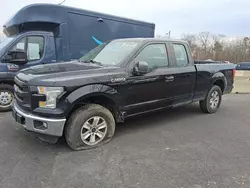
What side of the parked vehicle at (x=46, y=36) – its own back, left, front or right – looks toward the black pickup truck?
left

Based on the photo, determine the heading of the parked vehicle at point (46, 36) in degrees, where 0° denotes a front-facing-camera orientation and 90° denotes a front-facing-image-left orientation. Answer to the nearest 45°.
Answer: approximately 45°

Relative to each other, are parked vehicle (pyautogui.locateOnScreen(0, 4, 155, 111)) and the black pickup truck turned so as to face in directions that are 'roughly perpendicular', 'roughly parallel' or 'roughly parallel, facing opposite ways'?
roughly parallel

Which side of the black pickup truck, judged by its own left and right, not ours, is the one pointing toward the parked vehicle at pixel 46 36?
right

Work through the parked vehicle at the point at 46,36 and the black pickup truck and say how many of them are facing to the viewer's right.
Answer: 0

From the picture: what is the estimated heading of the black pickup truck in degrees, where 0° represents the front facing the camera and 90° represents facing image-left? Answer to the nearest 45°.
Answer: approximately 45°
